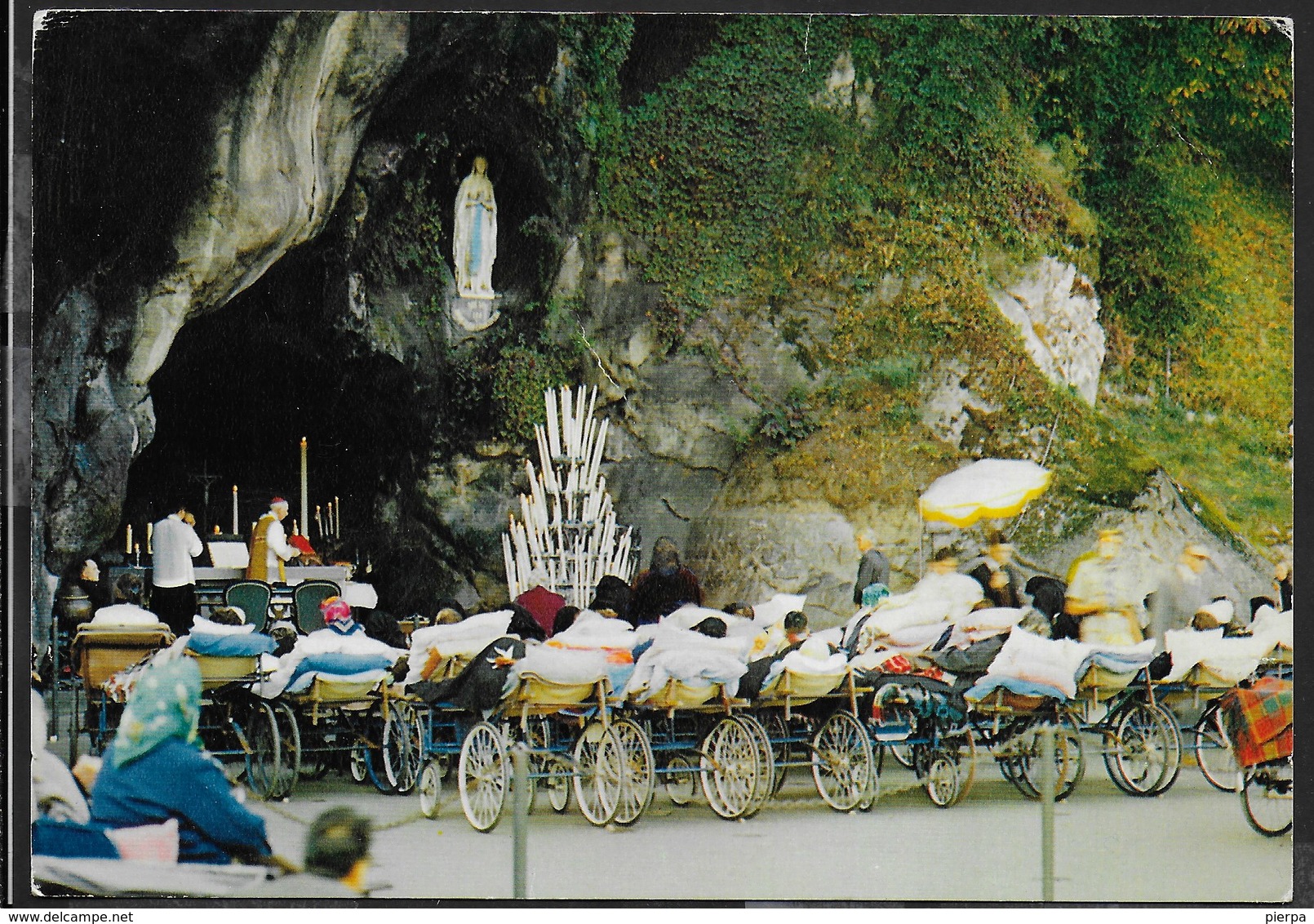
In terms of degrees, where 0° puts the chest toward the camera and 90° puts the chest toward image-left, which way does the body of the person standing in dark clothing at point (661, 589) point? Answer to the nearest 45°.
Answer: approximately 180°

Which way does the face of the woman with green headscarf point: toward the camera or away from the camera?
away from the camera

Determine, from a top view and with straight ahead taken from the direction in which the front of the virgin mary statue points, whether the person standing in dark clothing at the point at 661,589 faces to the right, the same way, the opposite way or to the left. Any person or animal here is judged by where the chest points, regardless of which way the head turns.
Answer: the opposite way

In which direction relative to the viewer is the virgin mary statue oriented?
toward the camera

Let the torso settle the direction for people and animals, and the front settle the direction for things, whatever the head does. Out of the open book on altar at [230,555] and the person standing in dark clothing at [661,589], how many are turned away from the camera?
1

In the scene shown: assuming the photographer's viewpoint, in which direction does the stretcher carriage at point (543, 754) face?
facing away from the viewer and to the left of the viewer
